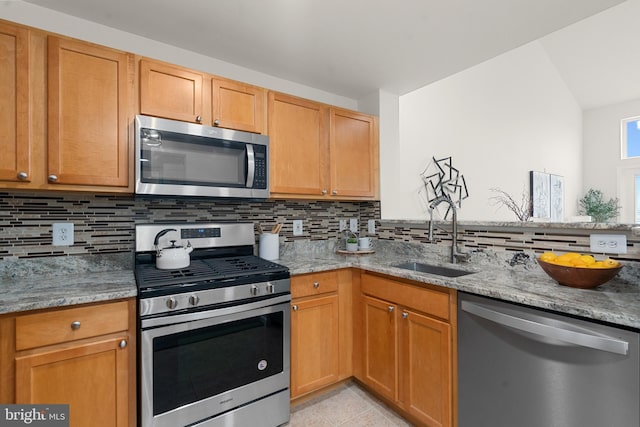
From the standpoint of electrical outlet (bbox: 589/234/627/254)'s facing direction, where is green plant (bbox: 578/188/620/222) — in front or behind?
behind

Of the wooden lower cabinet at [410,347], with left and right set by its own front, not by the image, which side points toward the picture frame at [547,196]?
back

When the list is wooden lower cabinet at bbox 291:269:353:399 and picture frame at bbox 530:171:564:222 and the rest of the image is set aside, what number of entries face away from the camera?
0

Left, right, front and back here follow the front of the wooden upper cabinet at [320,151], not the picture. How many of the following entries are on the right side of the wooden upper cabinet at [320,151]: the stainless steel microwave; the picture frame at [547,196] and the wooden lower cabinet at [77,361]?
2

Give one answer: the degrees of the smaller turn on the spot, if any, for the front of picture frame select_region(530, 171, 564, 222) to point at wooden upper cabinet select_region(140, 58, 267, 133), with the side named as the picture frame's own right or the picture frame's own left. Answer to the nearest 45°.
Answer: approximately 45° to the picture frame's own right

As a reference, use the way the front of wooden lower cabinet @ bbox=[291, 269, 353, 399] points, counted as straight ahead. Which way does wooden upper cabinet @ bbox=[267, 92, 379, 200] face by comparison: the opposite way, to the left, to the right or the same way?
the same way

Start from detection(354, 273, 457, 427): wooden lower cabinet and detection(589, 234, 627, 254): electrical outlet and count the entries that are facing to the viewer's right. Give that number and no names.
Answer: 0

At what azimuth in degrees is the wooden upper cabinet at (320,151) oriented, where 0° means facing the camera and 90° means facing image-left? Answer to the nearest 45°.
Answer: approximately 315°

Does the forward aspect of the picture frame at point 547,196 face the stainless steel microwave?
no

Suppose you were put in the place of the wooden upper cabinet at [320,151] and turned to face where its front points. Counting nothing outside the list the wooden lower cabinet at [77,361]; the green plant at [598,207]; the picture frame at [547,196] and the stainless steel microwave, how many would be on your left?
2

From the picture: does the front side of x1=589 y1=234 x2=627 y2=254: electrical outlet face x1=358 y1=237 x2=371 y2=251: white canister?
no

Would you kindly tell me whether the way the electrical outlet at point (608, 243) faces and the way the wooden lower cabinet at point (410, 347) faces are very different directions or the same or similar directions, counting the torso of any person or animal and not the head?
same or similar directions

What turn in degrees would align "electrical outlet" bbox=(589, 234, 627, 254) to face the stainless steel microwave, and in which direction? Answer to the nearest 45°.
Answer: approximately 45° to its right

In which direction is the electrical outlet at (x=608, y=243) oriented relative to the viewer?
toward the camera

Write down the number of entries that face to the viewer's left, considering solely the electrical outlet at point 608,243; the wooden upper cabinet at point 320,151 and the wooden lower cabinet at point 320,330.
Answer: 0

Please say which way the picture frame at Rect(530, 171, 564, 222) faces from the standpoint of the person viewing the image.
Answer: facing the viewer and to the right of the viewer
